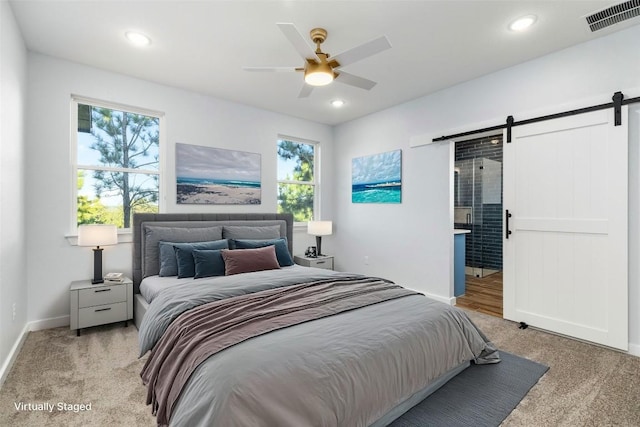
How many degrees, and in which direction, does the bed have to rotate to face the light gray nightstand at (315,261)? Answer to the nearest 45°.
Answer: approximately 135° to its left

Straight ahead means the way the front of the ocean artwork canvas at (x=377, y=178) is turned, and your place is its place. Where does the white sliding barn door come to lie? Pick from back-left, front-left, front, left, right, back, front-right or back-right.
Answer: left

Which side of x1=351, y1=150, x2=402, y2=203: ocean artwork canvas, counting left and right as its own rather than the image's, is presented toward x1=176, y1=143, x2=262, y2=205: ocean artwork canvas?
front

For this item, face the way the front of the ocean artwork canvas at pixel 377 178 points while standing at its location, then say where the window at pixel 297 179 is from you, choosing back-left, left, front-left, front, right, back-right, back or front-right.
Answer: front-right

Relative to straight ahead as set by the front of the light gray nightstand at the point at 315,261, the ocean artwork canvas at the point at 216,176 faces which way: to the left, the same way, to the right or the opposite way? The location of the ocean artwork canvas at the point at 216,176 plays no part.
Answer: the same way

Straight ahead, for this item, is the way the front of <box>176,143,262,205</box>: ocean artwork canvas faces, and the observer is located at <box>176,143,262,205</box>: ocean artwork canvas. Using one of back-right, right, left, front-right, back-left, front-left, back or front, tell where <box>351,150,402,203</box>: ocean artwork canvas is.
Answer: front-left

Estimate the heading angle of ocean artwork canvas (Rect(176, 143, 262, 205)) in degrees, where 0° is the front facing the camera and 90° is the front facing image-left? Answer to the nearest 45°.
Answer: approximately 315°

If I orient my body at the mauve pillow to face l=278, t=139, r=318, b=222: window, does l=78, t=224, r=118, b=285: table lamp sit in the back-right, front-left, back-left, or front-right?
back-left

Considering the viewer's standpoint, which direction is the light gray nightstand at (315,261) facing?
facing the viewer and to the right of the viewer

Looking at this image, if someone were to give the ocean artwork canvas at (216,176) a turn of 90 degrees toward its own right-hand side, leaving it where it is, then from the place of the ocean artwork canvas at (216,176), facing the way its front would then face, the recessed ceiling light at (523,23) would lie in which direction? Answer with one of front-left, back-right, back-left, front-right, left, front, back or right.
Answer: left

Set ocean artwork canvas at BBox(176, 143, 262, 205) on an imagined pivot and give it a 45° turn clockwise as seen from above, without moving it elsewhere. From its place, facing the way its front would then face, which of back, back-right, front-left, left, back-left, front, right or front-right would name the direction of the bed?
front

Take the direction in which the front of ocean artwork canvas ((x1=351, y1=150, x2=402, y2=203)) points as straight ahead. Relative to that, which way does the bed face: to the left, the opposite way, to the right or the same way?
to the left

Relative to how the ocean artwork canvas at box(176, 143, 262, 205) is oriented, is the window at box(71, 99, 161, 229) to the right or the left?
on its right

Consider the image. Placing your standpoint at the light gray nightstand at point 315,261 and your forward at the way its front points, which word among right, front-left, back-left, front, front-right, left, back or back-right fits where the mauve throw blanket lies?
front-right

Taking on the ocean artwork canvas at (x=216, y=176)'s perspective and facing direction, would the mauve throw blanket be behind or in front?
in front
